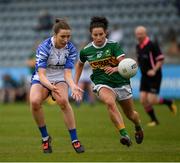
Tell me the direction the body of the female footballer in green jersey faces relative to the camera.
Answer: toward the camera

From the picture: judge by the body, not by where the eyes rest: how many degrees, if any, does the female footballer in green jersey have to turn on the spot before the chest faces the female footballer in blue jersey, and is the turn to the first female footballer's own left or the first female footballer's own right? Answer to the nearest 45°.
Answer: approximately 45° to the first female footballer's own right
